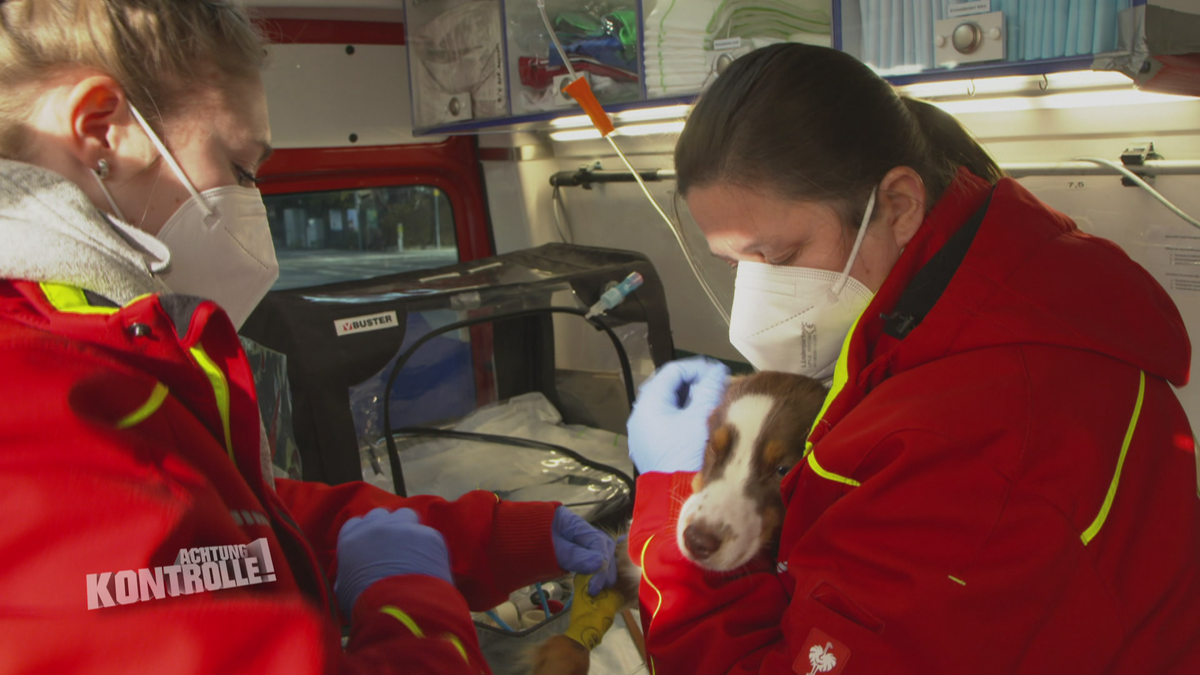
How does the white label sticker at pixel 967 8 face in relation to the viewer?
toward the camera

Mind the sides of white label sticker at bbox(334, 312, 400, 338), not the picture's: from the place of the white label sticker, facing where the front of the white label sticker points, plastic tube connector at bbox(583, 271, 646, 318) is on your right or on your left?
on your left

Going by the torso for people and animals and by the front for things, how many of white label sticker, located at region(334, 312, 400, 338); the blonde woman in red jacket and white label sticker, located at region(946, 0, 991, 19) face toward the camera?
2

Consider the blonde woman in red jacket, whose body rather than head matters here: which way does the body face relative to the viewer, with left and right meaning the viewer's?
facing to the right of the viewer

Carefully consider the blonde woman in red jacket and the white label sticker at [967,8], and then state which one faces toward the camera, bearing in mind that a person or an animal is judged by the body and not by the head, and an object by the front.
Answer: the white label sticker

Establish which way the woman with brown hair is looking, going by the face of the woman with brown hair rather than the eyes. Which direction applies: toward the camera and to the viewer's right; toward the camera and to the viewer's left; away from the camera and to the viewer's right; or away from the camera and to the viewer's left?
toward the camera and to the viewer's left

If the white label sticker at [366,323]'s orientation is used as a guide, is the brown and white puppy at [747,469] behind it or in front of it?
in front

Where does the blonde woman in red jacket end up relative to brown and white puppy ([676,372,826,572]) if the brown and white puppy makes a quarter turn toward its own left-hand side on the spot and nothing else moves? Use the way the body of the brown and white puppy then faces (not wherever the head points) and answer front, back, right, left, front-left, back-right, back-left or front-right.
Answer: right

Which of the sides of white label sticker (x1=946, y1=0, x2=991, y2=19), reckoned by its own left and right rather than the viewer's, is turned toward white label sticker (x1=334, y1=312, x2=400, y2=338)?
right

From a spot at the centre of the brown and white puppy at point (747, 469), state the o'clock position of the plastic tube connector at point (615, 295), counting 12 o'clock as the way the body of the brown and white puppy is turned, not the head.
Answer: The plastic tube connector is roughly at 4 o'clock from the brown and white puppy.

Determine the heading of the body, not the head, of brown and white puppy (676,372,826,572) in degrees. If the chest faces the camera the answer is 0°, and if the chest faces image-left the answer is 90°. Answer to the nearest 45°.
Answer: approximately 45°

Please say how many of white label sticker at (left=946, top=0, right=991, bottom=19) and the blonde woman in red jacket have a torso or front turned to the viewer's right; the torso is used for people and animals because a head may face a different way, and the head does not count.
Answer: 1

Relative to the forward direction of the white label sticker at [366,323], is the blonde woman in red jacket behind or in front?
in front

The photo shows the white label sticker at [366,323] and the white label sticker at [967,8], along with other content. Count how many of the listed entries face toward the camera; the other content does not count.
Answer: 2

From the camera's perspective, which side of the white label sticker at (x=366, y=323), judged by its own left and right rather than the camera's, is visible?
front

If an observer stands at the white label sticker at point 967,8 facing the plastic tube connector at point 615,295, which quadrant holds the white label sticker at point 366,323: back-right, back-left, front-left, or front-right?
front-left

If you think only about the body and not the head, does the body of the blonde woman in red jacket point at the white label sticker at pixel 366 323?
no
